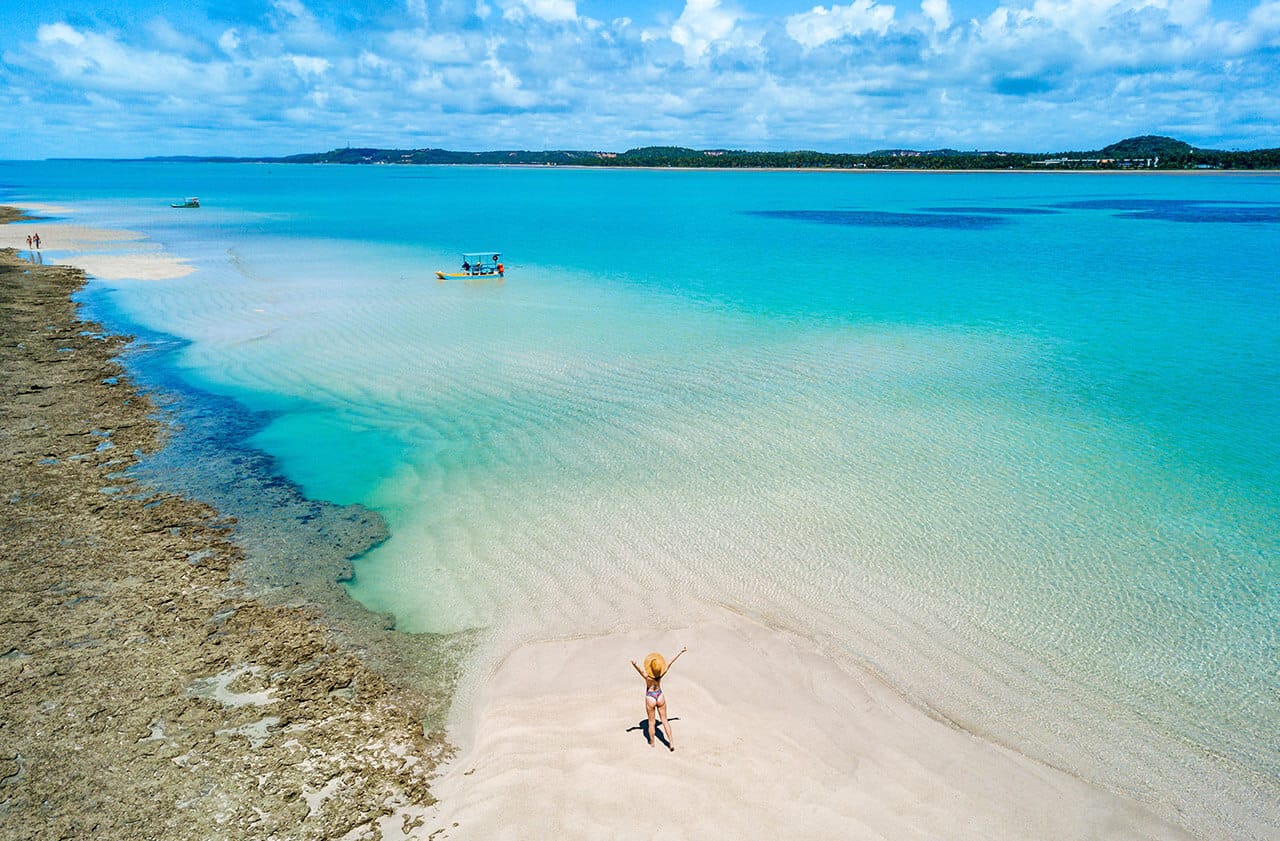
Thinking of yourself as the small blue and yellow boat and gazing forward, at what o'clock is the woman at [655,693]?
The woman is roughly at 9 o'clock from the small blue and yellow boat.

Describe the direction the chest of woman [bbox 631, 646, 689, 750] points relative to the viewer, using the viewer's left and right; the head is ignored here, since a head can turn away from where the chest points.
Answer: facing away from the viewer

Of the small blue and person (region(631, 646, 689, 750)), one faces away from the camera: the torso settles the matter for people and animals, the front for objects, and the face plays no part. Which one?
the woman

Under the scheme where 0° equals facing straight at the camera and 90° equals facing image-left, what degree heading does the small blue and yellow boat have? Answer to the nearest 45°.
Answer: approximately 90°

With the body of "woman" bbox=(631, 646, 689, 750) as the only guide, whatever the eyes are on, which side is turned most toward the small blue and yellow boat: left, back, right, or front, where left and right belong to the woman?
front

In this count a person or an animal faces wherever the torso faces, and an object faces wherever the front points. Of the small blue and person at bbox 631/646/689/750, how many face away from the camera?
1

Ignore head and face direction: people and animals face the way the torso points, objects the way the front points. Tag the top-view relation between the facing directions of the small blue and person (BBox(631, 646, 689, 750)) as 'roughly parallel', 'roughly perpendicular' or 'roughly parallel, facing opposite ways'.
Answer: roughly perpendicular
